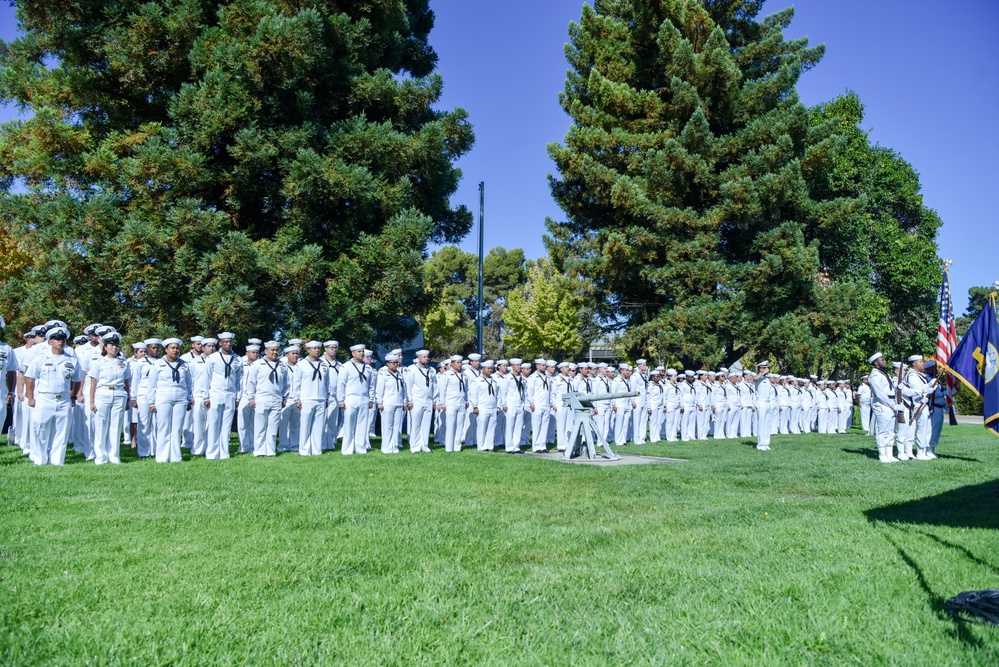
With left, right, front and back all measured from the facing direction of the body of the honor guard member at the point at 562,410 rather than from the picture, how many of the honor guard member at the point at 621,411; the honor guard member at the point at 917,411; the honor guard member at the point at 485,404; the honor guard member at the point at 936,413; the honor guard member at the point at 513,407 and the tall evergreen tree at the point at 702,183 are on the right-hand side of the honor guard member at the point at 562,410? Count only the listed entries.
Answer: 2

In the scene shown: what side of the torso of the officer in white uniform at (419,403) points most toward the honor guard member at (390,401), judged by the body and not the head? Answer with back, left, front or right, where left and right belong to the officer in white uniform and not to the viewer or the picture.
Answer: right

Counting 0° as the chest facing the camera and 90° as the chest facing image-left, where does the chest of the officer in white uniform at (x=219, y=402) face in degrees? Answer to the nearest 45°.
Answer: approximately 0°

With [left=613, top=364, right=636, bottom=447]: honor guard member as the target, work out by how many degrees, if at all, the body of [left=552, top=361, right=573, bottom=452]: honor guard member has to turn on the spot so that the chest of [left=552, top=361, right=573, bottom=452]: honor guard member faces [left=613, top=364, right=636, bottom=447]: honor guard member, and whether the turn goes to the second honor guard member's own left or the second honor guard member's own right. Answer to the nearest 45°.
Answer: approximately 90° to the second honor guard member's own left

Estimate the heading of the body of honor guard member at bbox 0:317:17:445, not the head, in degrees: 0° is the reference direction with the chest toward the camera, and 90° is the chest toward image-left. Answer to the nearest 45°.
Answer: approximately 0°

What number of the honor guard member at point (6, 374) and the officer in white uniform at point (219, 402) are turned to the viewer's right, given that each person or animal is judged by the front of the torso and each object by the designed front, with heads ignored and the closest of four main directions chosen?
0

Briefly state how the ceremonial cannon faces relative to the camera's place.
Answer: facing to the right of the viewer

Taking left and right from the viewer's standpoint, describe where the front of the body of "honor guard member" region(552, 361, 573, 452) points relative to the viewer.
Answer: facing the viewer and to the right of the viewer

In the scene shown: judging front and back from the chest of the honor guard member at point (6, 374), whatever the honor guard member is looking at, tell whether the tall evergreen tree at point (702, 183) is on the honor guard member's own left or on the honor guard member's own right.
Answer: on the honor guard member's own left

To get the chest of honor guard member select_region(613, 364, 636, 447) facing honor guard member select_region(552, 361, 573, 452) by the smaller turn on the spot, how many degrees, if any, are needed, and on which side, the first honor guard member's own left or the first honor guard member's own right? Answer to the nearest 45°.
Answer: approximately 90° to the first honor guard member's own right

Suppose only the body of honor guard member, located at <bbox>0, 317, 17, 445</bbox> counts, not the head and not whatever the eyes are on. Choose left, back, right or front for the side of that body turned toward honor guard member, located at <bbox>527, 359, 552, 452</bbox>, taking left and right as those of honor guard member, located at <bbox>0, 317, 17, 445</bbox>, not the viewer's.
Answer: left

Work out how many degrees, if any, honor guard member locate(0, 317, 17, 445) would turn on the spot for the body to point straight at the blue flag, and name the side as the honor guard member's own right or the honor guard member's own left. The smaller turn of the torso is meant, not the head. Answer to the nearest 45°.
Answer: approximately 45° to the honor guard member's own left

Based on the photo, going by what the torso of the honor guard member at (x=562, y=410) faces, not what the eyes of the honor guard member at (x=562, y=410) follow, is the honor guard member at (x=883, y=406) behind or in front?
in front
